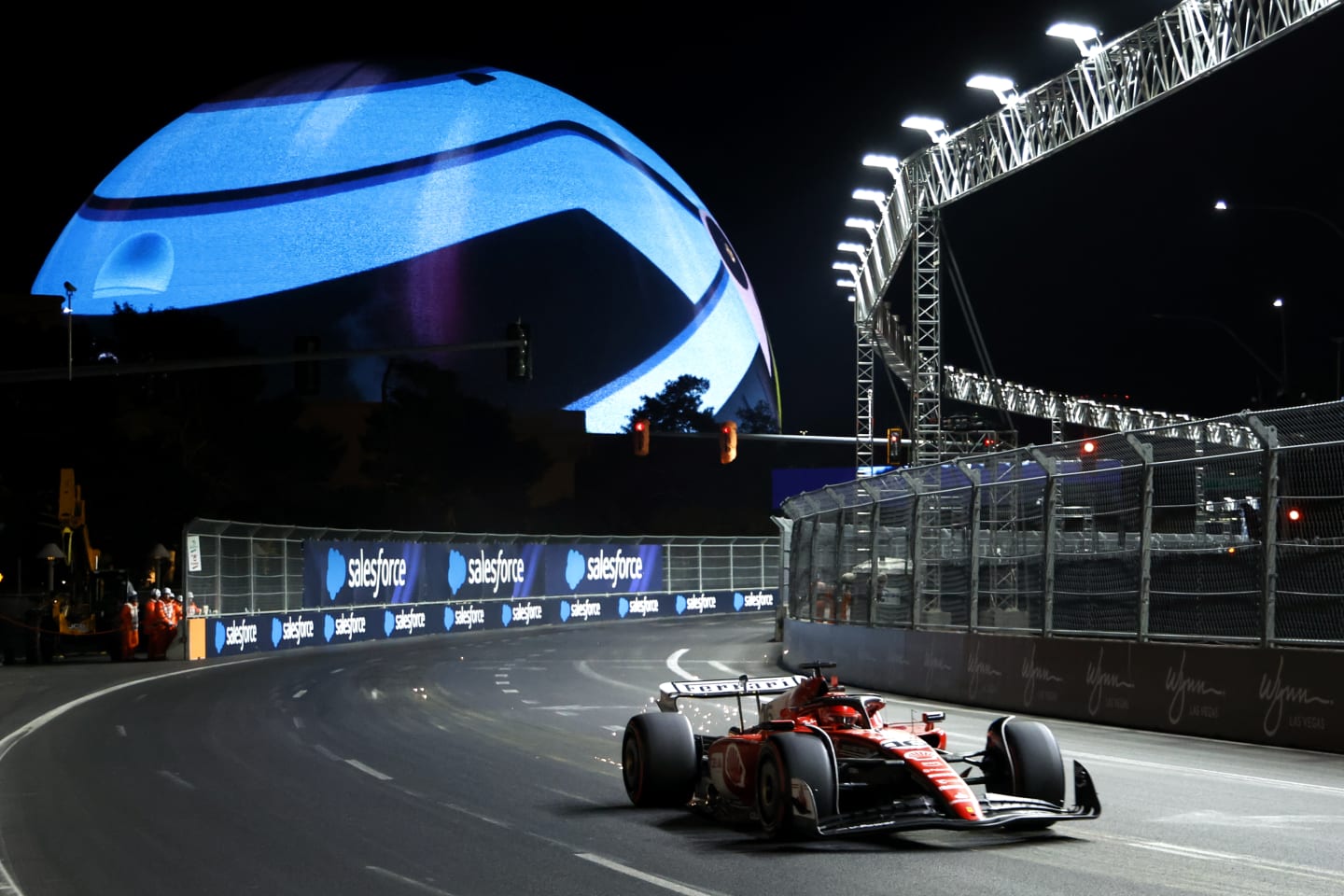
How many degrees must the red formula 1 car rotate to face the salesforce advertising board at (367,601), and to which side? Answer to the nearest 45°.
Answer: approximately 135° to its left

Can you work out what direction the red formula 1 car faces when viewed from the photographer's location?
facing the viewer and to the right of the viewer

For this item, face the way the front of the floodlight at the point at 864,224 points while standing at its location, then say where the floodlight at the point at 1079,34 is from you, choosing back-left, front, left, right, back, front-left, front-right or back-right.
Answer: left

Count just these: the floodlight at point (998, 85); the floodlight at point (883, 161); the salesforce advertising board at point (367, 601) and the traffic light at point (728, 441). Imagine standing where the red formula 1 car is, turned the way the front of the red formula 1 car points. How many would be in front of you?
0

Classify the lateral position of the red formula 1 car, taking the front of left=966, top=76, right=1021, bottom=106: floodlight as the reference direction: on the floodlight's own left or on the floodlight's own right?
on the floodlight's own left

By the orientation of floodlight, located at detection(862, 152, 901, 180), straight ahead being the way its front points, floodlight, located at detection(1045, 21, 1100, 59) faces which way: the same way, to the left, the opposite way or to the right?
the same way

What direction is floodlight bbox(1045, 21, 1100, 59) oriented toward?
to the viewer's left

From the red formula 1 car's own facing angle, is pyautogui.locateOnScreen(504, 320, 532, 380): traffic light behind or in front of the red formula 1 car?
behind

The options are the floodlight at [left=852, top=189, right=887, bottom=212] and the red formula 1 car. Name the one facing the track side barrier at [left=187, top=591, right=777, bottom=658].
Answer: the floodlight

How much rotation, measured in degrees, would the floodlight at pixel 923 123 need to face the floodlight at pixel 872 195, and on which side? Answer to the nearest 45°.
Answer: approximately 90° to its right

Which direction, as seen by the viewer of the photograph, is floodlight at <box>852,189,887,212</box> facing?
facing to the left of the viewer

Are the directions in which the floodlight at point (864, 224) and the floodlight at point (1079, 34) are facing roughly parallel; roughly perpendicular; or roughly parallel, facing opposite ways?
roughly parallel

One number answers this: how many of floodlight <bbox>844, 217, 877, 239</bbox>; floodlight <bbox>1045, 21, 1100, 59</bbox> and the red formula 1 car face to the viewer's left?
2

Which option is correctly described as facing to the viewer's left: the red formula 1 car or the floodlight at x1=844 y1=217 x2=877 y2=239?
the floodlight

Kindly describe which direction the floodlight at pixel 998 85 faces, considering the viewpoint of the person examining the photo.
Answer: facing to the left of the viewer

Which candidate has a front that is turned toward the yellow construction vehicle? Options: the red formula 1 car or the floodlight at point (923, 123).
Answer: the floodlight

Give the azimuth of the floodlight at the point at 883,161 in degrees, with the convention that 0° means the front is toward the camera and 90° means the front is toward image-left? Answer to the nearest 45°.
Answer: approximately 90°

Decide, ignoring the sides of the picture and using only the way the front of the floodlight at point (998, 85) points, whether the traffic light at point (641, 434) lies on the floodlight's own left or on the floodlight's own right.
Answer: on the floodlight's own right

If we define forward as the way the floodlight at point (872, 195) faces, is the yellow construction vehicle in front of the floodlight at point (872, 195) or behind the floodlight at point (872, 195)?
in front
